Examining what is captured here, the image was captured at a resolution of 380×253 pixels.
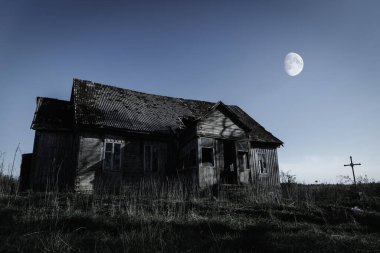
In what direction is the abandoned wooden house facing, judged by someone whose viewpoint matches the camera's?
facing the viewer and to the right of the viewer
